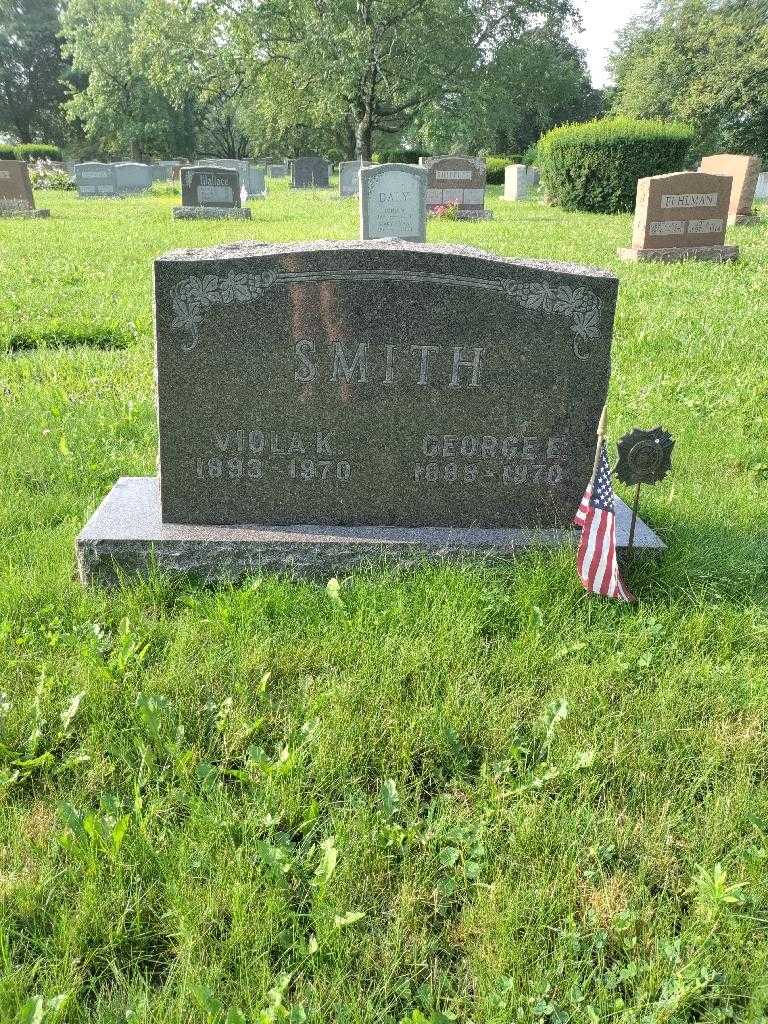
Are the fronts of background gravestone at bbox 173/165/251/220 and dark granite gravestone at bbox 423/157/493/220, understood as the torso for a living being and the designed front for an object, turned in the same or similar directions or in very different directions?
same or similar directions

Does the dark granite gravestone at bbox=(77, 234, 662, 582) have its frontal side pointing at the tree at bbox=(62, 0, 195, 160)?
no

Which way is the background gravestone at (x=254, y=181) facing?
toward the camera

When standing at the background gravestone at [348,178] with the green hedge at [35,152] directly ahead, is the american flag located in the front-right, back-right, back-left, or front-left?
back-left

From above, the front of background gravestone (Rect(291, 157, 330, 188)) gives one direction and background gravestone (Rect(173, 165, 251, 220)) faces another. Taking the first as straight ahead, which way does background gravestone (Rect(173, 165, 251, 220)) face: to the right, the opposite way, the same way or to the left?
the same way

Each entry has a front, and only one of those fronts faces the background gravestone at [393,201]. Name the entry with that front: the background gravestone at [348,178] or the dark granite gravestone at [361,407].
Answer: the background gravestone at [348,178]

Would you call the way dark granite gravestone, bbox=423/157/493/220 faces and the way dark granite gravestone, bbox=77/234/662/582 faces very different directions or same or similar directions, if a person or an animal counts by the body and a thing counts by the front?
same or similar directions

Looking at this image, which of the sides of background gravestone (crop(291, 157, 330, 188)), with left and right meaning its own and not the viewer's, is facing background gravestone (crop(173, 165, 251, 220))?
front

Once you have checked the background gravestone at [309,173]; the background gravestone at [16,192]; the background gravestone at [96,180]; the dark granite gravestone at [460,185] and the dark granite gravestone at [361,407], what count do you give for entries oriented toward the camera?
5

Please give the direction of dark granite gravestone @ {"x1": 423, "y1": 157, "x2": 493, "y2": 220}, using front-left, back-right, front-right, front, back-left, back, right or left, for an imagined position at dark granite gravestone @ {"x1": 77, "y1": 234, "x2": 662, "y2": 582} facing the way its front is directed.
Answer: back

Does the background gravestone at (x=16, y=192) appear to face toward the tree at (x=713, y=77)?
no

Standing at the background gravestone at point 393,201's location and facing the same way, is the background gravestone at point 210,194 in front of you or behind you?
behind

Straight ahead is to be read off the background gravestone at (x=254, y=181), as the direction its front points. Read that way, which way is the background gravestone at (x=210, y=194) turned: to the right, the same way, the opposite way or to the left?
the same way

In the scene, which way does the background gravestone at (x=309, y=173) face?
toward the camera

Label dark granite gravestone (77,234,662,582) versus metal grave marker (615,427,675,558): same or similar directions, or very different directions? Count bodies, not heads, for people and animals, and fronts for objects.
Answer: same or similar directions

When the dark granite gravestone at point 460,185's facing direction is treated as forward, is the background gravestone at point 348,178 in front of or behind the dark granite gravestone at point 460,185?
behind

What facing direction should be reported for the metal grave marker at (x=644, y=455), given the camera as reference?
facing the viewer

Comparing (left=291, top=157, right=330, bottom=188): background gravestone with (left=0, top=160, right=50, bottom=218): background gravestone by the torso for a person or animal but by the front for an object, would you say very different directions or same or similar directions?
same or similar directions
